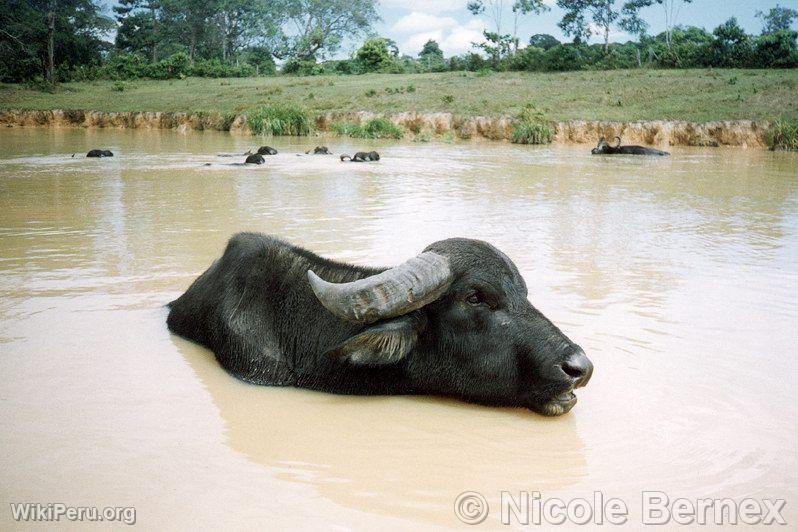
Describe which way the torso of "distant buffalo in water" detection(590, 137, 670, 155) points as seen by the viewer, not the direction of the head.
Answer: to the viewer's left

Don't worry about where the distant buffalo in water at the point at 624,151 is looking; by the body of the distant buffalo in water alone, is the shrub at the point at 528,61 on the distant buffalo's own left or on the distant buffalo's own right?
on the distant buffalo's own right

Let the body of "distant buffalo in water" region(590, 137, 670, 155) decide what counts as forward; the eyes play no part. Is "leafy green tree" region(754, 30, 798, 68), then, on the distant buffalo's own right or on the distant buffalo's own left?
on the distant buffalo's own right

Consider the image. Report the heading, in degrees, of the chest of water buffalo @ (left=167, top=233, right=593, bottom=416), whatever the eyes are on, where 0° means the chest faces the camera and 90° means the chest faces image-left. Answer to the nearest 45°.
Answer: approximately 270°

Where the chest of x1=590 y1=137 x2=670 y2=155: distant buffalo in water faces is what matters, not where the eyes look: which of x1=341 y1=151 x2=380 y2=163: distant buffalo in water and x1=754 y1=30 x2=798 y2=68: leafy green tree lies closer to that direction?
the distant buffalo in water

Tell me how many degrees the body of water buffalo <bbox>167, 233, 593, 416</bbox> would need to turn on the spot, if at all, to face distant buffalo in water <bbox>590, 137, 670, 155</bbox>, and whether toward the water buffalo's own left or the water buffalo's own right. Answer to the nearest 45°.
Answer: approximately 90° to the water buffalo's own left

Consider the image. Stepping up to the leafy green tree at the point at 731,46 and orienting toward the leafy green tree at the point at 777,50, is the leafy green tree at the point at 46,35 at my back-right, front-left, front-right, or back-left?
back-right

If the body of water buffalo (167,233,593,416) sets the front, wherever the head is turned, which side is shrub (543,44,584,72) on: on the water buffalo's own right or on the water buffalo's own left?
on the water buffalo's own left

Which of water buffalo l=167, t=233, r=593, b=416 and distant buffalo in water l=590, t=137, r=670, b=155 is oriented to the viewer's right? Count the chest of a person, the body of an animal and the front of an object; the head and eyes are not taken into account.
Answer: the water buffalo

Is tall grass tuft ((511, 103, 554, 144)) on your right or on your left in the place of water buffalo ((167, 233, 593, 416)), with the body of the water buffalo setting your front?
on your left

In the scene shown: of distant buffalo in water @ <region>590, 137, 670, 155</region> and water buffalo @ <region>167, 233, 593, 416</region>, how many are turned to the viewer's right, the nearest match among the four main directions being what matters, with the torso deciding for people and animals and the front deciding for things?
1

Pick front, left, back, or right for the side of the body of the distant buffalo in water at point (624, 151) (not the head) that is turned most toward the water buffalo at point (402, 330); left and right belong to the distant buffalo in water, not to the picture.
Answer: left

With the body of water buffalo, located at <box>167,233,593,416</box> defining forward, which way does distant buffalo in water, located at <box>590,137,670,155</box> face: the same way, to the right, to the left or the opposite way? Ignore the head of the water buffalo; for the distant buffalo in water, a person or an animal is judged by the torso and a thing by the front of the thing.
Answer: the opposite way
